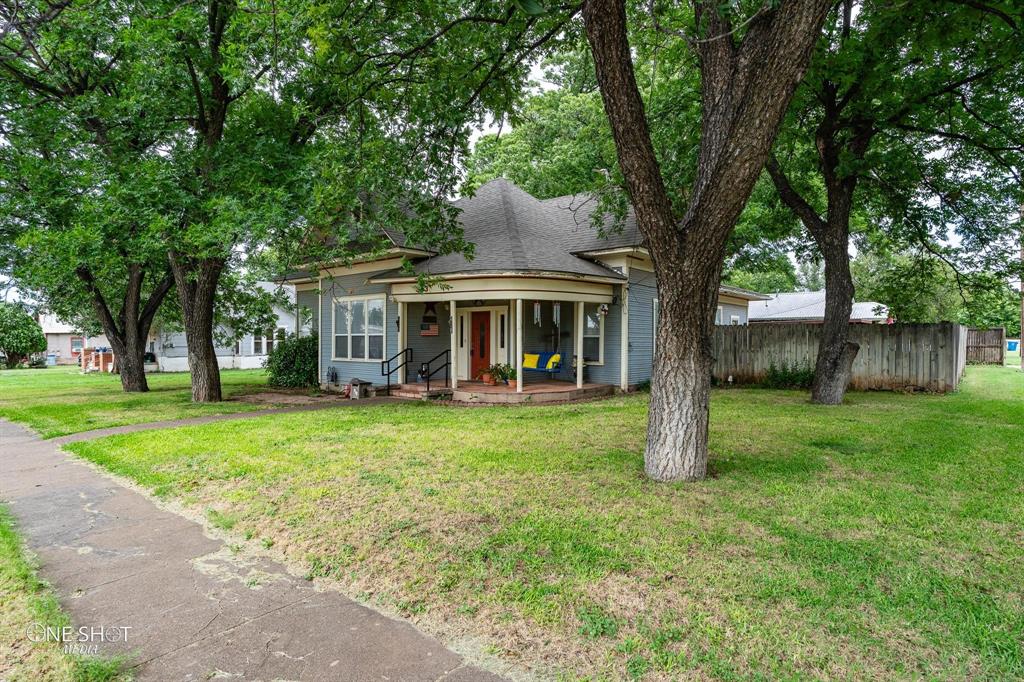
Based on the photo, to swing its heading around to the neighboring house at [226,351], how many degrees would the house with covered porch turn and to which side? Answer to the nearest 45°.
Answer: approximately 135° to its right

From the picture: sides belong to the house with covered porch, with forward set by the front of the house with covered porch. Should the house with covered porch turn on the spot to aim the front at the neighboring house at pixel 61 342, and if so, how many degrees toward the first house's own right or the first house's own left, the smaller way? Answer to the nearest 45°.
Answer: approximately 135° to the first house's own right

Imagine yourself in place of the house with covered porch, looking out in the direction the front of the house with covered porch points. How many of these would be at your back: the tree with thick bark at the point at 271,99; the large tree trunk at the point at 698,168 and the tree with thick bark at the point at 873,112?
0

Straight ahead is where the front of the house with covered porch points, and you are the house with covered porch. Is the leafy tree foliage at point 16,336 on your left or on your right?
on your right

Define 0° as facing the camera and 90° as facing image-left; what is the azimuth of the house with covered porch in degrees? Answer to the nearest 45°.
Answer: approximately 0°

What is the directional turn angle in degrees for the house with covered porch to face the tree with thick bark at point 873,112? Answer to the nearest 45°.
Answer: approximately 45° to its left

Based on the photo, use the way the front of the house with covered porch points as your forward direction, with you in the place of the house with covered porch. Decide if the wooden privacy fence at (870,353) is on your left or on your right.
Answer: on your left

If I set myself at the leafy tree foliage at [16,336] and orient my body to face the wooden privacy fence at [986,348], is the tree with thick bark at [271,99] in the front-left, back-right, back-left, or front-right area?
front-right

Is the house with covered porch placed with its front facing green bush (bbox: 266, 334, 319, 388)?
no

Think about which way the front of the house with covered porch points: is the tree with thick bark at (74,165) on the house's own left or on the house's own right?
on the house's own right

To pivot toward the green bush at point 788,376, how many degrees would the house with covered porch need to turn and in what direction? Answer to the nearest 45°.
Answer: approximately 90° to its left

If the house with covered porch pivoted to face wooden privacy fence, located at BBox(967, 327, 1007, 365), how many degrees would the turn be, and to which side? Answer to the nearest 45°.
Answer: approximately 135° to its left

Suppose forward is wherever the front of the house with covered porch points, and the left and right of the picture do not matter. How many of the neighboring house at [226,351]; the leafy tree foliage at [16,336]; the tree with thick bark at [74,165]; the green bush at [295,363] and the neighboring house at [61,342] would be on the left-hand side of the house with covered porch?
0

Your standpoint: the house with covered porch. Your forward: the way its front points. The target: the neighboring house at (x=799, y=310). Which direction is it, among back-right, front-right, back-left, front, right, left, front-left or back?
back-left
